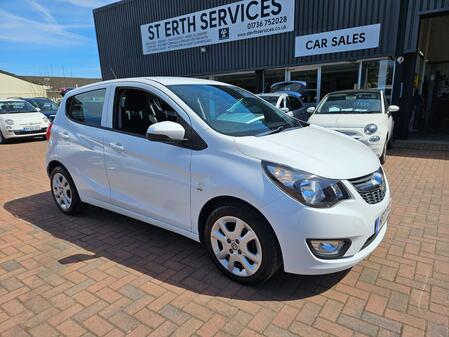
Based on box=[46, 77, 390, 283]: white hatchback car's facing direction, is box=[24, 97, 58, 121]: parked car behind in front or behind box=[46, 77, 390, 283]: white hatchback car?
behind

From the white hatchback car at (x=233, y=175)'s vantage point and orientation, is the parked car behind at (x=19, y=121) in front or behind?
behind

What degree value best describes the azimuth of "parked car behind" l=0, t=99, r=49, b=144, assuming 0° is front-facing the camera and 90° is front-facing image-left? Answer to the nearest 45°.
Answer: approximately 315°

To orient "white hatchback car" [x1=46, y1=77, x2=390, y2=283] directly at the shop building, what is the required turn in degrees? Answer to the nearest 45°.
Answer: approximately 135° to its left

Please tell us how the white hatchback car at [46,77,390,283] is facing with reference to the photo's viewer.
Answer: facing the viewer and to the right of the viewer

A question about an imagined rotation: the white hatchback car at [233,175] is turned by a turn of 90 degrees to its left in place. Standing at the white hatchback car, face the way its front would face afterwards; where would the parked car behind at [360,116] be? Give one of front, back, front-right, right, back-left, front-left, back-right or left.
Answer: front

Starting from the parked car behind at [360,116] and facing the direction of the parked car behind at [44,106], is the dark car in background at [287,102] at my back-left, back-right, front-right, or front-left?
front-right

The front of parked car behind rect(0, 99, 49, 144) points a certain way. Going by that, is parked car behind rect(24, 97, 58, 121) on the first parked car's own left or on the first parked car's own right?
on the first parked car's own left

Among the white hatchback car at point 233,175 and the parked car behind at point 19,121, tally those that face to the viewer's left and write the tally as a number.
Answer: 0

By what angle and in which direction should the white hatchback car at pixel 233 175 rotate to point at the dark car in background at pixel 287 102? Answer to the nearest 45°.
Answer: approximately 135° to its left
